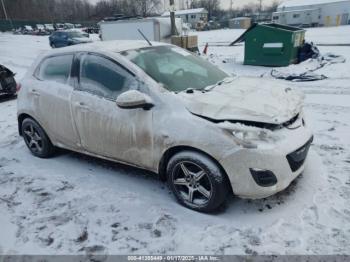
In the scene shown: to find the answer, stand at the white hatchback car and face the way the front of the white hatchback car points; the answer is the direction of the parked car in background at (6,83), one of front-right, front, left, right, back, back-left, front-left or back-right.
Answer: back

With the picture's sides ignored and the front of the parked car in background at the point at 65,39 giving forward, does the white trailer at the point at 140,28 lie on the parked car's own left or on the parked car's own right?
on the parked car's own left

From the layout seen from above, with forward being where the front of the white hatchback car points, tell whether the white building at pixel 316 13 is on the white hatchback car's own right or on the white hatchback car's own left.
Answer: on the white hatchback car's own left

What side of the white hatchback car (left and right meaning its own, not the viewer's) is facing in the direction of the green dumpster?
left

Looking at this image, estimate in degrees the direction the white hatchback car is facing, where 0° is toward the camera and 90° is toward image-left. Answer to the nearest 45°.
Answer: approximately 315°

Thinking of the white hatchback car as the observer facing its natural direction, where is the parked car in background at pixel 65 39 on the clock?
The parked car in background is roughly at 7 o'clock from the white hatchback car.

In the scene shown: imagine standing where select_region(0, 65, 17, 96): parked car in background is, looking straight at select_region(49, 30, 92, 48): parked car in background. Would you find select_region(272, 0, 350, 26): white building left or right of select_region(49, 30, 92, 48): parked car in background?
right
